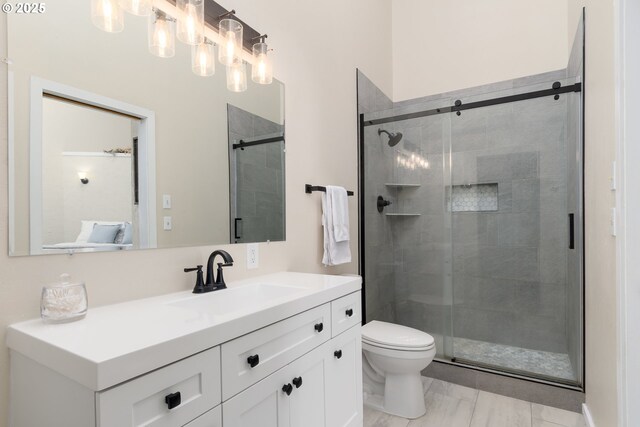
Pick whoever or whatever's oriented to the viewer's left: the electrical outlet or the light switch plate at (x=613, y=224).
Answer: the light switch plate

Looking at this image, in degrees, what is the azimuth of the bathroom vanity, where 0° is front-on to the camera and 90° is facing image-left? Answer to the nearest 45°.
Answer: approximately 315°

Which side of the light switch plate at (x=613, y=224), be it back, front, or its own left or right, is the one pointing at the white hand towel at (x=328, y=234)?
front

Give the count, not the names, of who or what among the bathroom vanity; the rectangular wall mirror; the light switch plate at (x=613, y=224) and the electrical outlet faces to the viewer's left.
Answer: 1

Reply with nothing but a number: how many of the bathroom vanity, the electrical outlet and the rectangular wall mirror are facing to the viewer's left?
0

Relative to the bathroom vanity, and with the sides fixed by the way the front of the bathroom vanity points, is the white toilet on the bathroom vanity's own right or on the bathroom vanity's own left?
on the bathroom vanity's own left

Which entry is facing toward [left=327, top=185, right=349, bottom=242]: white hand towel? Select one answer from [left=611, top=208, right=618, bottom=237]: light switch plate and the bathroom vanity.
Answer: the light switch plate

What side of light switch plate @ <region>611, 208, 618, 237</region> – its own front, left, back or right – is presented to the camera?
left

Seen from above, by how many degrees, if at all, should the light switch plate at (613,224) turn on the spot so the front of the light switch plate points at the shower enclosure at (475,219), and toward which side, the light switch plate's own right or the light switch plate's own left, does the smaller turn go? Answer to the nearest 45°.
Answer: approximately 45° to the light switch plate's own right

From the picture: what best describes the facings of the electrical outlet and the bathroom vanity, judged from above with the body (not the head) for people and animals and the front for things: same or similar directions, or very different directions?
same or similar directions

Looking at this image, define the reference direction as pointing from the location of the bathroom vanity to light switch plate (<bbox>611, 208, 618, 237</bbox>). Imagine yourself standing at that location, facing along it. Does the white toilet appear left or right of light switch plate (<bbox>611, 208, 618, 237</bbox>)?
left

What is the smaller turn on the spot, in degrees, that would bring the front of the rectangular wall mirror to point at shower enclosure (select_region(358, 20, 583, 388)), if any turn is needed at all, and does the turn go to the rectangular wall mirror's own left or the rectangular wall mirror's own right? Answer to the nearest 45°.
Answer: approximately 45° to the rectangular wall mirror's own left

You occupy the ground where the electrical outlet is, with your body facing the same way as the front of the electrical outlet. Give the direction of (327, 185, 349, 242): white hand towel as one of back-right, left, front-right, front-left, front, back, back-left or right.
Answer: left

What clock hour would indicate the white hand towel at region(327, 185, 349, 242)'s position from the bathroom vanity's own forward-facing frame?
The white hand towel is roughly at 9 o'clock from the bathroom vanity.

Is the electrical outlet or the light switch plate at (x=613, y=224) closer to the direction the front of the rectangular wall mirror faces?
the light switch plate

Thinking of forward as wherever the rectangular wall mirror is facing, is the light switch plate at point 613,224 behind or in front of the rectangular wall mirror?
in front

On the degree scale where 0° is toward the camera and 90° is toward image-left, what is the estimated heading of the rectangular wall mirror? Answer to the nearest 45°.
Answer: approximately 315°
